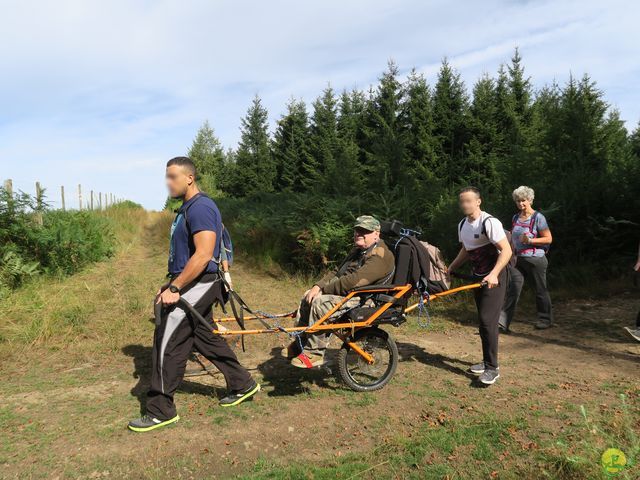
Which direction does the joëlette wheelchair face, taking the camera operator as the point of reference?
facing to the left of the viewer

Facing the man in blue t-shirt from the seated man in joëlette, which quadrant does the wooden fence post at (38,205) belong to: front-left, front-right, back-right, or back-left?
front-right

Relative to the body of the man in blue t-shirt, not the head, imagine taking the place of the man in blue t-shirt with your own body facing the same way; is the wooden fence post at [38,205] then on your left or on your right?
on your right

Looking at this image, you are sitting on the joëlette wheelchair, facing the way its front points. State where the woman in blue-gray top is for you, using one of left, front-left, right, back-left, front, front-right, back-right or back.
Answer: back-right

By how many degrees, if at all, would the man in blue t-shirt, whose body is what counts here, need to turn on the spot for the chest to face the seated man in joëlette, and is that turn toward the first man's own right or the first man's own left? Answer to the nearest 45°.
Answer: approximately 180°

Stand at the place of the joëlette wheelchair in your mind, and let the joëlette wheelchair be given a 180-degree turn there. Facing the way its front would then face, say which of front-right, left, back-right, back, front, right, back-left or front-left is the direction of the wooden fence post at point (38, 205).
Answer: back-left

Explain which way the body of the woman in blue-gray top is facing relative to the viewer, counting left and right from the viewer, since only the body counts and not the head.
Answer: facing the viewer and to the left of the viewer
